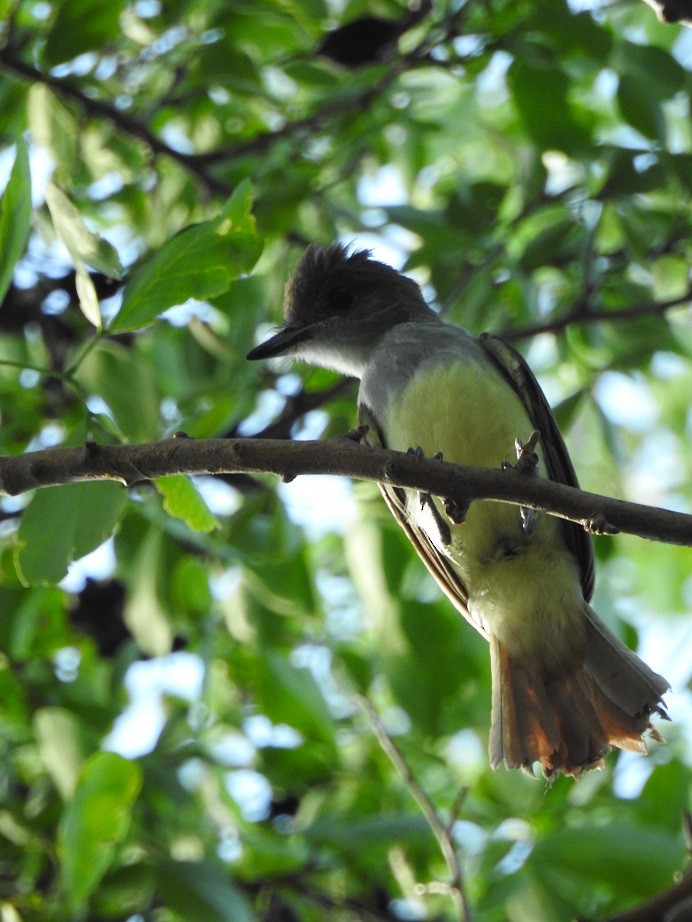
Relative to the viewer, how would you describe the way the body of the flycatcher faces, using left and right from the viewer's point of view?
facing the viewer and to the left of the viewer

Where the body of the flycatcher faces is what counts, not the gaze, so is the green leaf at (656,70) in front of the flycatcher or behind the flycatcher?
behind

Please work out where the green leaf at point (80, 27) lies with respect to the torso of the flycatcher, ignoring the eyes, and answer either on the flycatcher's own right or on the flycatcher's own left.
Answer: on the flycatcher's own right

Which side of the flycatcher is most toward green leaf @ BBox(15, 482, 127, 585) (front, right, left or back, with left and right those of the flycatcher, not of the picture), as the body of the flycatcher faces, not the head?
right

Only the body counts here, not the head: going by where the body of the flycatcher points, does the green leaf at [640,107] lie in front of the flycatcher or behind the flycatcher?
behind

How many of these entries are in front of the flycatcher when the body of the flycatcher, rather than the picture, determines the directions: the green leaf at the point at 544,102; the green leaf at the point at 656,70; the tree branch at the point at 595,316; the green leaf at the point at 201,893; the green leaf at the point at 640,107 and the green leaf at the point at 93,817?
2

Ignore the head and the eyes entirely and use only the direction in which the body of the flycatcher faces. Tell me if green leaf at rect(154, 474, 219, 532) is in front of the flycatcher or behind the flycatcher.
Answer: in front

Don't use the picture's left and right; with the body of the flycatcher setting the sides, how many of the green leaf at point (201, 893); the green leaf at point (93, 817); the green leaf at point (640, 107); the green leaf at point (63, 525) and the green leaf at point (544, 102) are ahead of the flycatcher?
3
